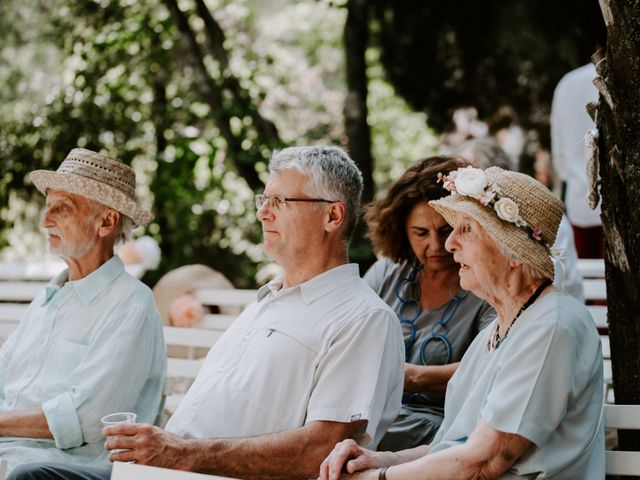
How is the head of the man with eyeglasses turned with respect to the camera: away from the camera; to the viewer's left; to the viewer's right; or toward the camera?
to the viewer's left

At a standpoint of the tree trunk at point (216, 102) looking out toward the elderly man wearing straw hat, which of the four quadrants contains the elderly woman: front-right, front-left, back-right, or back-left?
front-left

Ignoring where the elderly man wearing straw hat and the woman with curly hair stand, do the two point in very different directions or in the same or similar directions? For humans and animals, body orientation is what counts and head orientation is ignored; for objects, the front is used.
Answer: same or similar directions

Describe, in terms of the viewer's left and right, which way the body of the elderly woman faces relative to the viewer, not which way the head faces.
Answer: facing to the left of the viewer

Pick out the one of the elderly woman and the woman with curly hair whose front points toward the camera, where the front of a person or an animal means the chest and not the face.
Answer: the woman with curly hair

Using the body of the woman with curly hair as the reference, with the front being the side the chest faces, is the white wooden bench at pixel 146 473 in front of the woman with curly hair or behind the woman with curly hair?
in front

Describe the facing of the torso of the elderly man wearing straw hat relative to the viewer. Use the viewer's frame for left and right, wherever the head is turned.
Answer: facing the viewer and to the left of the viewer

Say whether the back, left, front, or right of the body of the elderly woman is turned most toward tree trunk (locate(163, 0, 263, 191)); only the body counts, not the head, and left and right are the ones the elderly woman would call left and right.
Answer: right

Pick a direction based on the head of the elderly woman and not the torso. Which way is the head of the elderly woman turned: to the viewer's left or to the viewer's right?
to the viewer's left

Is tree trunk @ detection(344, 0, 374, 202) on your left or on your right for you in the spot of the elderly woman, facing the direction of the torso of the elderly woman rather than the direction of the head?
on your right
